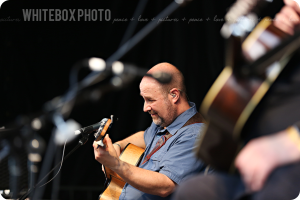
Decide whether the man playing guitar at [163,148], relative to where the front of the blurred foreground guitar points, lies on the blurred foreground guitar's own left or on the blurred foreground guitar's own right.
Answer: on the blurred foreground guitar's own right

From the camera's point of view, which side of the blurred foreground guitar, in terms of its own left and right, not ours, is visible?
left
